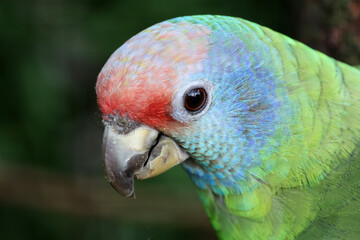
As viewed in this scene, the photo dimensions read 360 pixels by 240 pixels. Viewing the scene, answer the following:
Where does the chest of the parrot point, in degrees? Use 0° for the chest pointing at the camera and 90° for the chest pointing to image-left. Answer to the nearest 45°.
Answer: approximately 90°
